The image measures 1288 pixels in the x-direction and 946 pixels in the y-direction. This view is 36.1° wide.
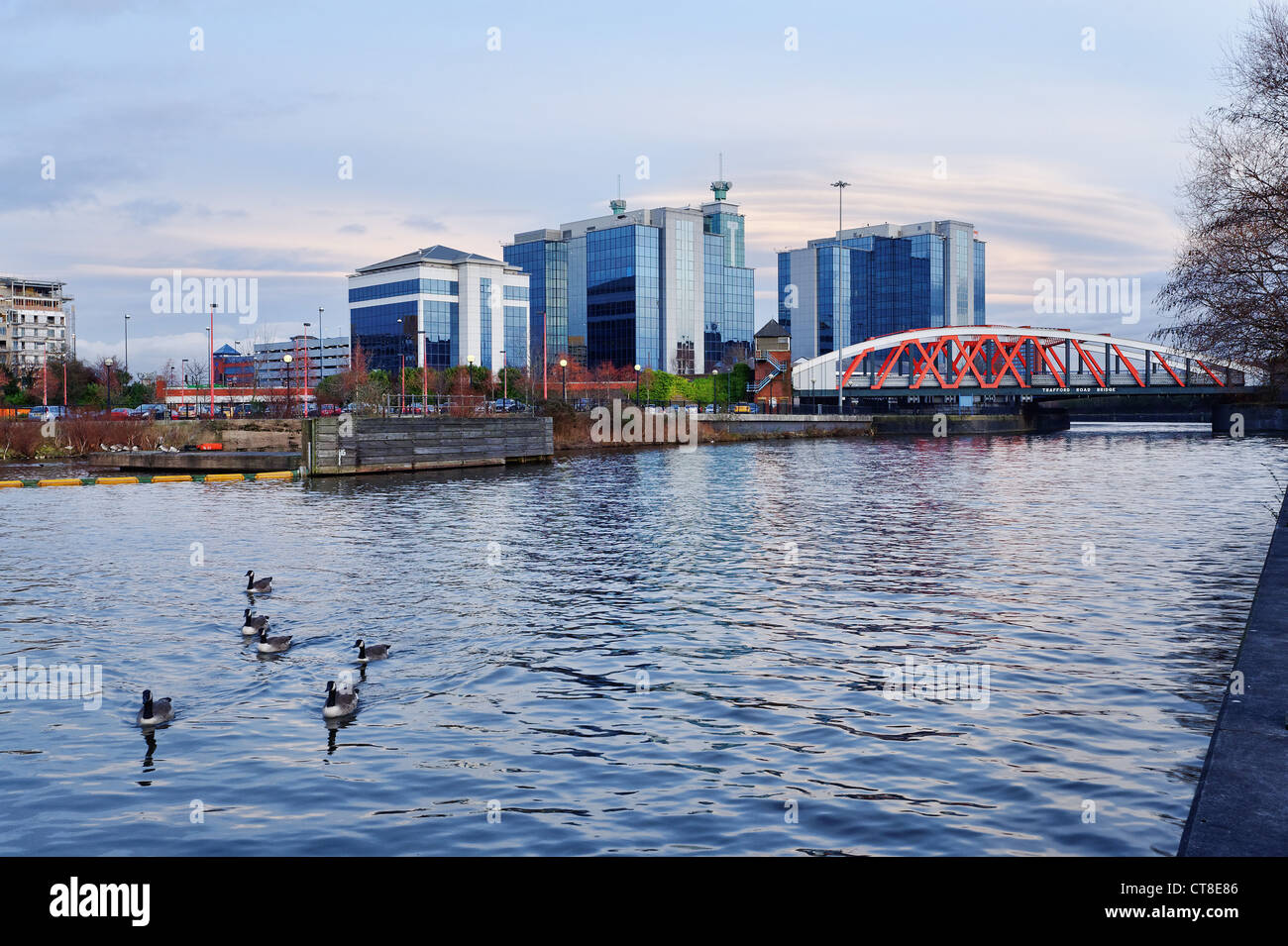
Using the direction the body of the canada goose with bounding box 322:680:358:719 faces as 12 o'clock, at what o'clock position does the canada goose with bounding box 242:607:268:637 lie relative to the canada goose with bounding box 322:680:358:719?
the canada goose with bounding box 242:607:268:637 is roughly at 4 o'clock from the canada goose with bounding box 322:680:358:719.

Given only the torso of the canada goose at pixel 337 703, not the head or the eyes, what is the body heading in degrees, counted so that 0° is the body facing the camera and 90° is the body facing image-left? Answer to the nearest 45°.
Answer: approximately 45°

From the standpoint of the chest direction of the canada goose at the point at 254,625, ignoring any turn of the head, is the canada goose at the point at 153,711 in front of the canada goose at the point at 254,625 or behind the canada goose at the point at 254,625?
in front

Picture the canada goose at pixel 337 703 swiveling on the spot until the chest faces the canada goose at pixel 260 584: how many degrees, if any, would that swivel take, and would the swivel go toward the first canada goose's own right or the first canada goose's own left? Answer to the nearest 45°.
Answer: approximately 135° to the first canada goose's own right

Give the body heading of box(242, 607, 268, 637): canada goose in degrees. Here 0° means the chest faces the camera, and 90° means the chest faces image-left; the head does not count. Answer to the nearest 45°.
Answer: approximately 45°

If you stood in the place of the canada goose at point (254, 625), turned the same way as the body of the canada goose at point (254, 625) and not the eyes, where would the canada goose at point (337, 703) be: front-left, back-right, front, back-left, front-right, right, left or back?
front-left

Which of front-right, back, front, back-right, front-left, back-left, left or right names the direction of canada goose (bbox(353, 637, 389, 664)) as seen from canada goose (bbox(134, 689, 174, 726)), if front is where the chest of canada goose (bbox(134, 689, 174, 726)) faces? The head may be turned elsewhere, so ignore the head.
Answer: back
